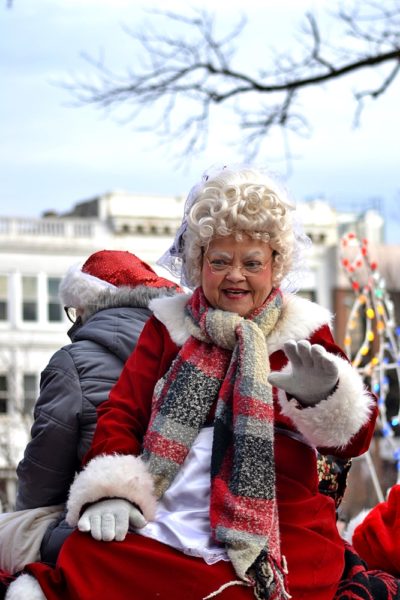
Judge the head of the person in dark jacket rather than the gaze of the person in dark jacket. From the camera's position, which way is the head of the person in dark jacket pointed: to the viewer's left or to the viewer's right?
to the viewer's left

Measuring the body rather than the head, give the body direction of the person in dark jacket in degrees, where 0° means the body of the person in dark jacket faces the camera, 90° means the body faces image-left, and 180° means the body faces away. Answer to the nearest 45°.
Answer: approximately 135°

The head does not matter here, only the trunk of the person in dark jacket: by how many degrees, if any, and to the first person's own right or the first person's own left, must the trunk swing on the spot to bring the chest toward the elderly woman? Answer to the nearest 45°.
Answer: approximately 180°
